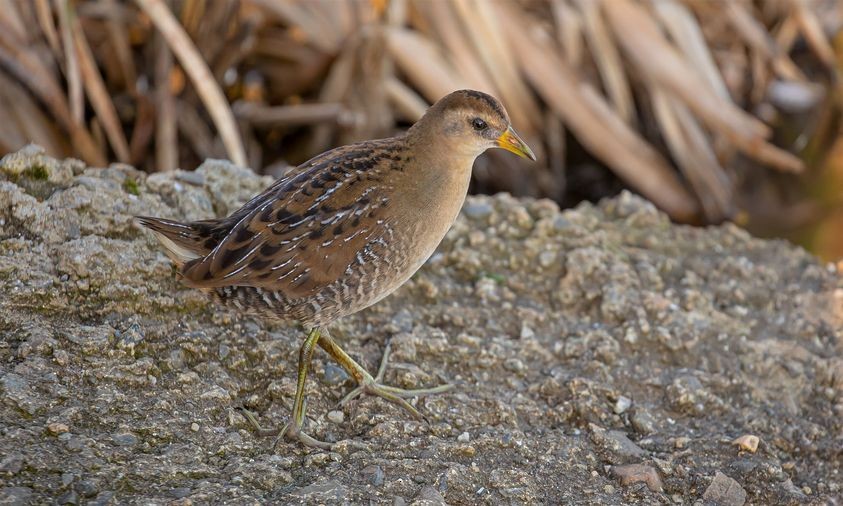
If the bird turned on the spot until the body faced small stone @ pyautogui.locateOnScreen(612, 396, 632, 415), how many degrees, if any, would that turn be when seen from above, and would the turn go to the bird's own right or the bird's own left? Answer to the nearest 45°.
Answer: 0° — it already faces it

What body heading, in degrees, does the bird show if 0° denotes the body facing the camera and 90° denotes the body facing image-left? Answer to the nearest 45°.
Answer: approximately 270°

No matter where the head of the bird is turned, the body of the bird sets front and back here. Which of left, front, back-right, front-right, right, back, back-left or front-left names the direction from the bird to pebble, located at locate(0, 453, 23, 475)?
back-right

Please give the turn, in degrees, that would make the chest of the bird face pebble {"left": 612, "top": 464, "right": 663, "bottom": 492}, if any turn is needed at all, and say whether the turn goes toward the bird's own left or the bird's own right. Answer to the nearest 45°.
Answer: approximately 45° to the bird's own right

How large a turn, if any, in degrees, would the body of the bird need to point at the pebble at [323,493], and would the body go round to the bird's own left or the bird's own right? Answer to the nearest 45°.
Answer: approximately 90° to the bird's own right

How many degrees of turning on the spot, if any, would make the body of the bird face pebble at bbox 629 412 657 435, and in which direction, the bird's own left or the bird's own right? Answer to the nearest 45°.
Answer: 0° — it already faces it

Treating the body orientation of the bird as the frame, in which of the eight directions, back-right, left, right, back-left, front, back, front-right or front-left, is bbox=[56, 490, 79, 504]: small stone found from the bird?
back-right

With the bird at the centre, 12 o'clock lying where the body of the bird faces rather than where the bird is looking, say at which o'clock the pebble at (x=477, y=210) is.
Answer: The pebble is roughly at 10 o'clock from the bird.

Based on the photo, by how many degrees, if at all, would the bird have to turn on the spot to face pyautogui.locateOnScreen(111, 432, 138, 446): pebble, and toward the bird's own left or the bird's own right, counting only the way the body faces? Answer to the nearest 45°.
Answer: approximately 135° to the bird's own right

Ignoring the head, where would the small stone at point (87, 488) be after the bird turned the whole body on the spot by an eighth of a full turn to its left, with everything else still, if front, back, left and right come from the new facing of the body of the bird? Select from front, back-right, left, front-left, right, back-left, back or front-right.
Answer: back
